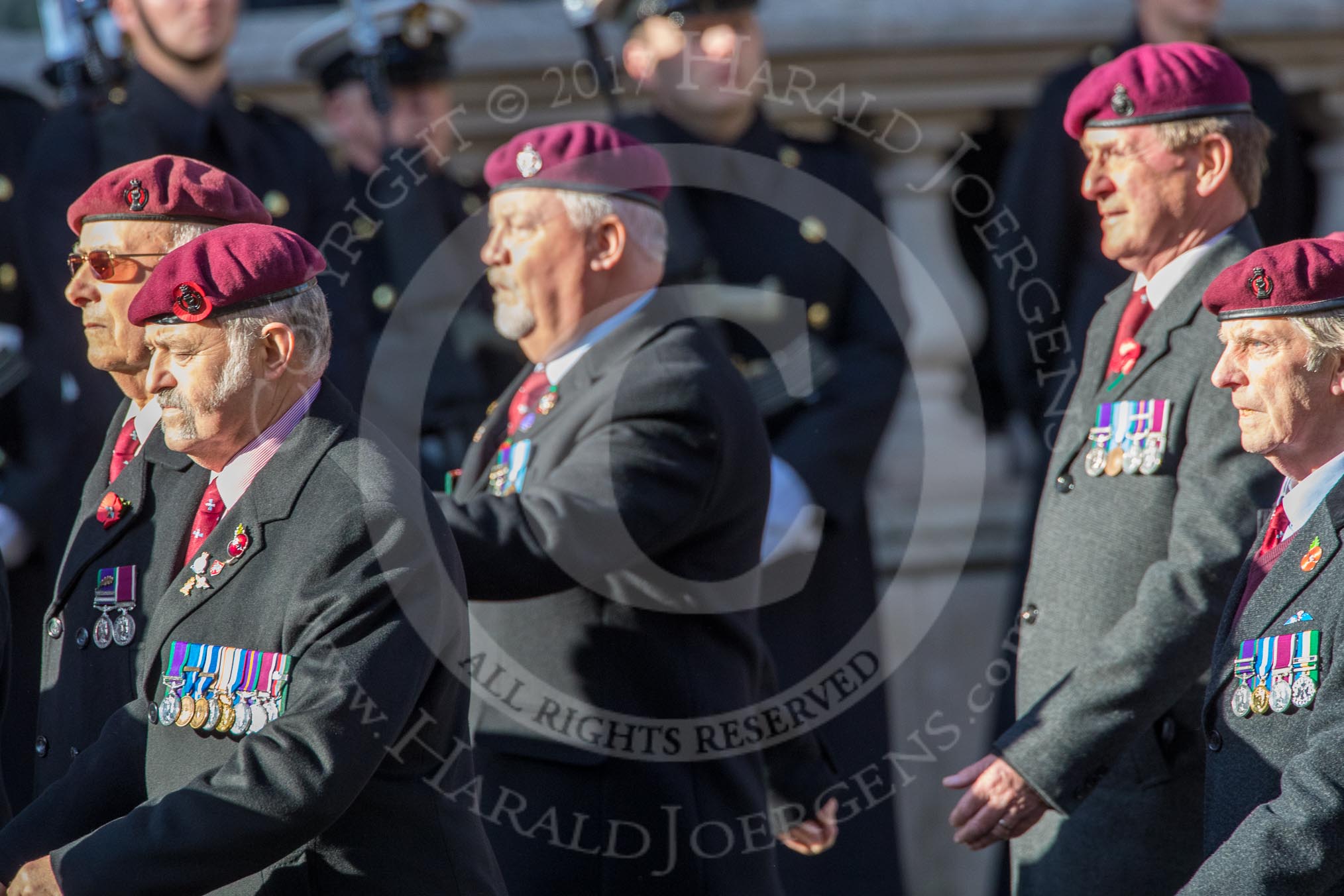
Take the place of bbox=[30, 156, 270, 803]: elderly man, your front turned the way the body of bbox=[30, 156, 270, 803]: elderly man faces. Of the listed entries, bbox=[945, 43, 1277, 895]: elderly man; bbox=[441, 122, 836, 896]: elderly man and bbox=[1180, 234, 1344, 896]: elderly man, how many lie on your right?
0

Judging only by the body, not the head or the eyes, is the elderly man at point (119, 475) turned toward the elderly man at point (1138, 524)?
no

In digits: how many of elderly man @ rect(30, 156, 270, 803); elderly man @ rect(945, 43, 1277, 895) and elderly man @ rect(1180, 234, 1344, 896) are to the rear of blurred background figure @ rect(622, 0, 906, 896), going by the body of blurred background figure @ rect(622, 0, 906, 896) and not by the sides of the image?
0

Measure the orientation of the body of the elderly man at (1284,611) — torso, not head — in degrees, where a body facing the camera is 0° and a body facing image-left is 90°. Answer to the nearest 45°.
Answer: approximately 45°

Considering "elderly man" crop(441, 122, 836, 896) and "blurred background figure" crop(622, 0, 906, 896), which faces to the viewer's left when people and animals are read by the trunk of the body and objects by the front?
the elderly man

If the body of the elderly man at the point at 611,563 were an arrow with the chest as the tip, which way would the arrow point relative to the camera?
to the viewer's left

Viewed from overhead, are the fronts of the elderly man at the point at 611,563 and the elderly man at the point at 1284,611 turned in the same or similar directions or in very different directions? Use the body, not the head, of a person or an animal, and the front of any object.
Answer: same or similar directions

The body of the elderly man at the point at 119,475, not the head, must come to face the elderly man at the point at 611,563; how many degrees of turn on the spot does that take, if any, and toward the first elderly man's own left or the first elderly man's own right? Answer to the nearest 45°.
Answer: approximately 135° to the first elderly man's own left

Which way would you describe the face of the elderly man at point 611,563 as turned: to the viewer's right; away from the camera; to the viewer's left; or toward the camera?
to the viewer's left

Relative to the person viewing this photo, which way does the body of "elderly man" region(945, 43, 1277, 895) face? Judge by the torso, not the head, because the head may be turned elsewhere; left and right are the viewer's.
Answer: facing the viewer and to the left of the viewer

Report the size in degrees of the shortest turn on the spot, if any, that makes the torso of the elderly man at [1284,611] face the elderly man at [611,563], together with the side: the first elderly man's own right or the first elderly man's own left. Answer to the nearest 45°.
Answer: approximately 45° to the first elderly man's own right

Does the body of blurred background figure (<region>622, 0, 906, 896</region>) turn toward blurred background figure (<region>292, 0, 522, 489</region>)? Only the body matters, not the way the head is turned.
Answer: no

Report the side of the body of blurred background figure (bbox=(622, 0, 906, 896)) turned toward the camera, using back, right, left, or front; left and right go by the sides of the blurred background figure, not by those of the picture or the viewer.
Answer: front

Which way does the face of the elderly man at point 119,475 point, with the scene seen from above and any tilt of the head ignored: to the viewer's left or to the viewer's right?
to the viewer's left

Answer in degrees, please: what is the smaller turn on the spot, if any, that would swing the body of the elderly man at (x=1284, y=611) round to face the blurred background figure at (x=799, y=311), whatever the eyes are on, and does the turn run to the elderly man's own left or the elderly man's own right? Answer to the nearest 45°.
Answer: approximately 90° to the elderly man's own right

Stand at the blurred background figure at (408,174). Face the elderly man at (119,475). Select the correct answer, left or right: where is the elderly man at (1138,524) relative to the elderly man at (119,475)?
left

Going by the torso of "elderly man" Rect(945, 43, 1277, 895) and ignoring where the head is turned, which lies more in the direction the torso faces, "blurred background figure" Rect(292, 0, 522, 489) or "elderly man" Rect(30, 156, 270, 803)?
the elderly man

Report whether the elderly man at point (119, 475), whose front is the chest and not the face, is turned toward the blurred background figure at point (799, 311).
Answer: no
